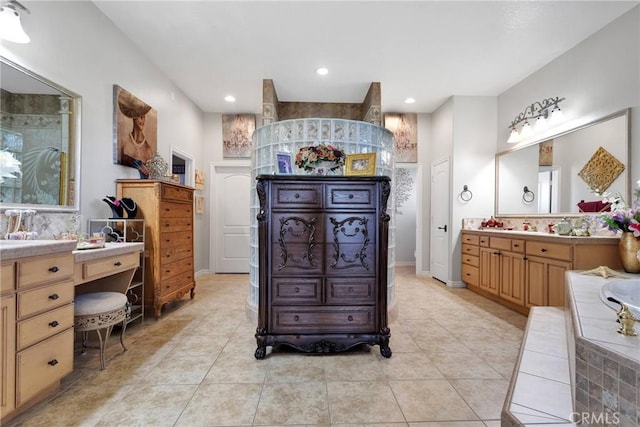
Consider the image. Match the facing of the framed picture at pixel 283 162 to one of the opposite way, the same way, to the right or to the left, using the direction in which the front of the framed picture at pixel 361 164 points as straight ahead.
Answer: the same way

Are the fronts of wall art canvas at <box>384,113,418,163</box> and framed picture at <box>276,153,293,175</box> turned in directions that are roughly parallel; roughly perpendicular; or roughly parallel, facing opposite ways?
roughly parallel

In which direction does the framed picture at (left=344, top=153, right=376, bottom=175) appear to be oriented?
toward the camera

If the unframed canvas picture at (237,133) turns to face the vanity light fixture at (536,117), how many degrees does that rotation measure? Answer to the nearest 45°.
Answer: approximately 45° to its left

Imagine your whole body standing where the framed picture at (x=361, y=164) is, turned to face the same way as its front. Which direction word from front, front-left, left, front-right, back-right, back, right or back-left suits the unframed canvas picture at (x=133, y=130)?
right

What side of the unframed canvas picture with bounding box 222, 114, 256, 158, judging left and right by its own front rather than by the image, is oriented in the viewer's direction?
front

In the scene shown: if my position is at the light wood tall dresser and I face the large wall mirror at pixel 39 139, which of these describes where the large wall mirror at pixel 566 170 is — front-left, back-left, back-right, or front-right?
back-left

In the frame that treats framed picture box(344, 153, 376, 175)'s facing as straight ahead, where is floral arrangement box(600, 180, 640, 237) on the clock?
The floral arrangement is roughly at 9 o'clock from the framed picture.

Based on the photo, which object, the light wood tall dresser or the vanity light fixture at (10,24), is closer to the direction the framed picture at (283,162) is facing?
the vanity light fixture

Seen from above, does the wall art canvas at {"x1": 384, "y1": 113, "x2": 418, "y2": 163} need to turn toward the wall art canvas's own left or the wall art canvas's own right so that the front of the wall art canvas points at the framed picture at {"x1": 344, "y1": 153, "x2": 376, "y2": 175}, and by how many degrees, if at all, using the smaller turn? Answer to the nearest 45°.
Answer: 0° — it already faces it

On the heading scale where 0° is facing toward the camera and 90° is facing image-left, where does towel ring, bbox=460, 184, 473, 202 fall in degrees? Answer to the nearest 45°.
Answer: approximately 0°

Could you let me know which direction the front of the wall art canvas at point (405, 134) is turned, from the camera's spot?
facing the viewer

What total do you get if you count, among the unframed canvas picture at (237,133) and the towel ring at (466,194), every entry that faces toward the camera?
2

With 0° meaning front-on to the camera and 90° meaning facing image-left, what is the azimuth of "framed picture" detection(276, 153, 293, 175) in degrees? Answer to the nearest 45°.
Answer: approximately 0°

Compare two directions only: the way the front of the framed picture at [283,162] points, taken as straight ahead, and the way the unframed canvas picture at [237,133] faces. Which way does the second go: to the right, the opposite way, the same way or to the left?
the same way

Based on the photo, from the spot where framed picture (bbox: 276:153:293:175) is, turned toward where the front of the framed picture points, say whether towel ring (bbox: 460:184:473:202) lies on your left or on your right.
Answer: on your left

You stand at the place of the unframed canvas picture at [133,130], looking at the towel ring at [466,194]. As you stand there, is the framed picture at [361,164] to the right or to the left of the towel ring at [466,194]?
right

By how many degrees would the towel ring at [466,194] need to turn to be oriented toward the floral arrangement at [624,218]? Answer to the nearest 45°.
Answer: approximately 45° to its left
